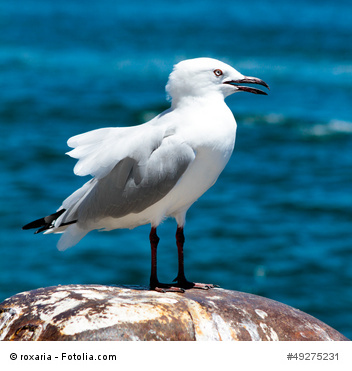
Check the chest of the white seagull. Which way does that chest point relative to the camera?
to the viewer's right
